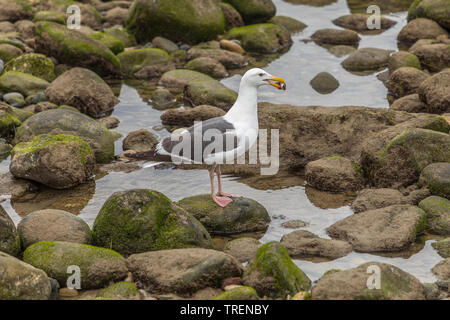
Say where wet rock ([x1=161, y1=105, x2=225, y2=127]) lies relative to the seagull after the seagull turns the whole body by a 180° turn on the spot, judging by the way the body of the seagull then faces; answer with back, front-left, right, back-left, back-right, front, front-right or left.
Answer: right

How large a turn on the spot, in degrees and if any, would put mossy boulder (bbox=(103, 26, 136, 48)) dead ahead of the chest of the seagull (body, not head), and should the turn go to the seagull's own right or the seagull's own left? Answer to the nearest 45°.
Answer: approximately 90° to the seagull's own left

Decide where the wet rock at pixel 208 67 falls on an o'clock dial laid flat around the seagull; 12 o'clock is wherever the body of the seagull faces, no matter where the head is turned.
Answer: The wet rock is roughly at 9 o'clock from the seagull.

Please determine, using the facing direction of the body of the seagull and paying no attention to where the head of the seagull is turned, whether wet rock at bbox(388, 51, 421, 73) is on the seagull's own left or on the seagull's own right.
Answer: on the seagull's own left

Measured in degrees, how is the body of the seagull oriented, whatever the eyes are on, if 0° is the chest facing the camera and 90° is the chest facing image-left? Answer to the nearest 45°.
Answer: approximately 270°

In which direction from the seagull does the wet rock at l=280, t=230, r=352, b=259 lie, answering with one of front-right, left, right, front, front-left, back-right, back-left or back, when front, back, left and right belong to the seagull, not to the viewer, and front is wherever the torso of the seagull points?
front-right

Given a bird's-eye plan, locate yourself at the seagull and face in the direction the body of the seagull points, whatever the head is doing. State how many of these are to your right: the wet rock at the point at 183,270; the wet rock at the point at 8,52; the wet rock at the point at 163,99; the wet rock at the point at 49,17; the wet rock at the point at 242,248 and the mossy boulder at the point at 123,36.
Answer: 2

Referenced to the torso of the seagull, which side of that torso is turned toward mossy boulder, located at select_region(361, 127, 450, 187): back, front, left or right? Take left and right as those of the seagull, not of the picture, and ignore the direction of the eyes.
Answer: front

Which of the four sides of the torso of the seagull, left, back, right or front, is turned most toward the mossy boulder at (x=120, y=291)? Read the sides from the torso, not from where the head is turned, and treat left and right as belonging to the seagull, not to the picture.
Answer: right

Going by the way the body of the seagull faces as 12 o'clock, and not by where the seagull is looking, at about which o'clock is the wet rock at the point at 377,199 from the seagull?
The wet rock is roughly at 12 o'clock from the seagull.

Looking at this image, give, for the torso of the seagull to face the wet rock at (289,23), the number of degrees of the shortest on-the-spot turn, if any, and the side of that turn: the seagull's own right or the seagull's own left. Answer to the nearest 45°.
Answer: approximately 90° to the seagull's own left

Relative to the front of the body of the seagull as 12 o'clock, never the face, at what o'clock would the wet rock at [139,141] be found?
The wet rock is roughly at 8 o'clock from the seagull.

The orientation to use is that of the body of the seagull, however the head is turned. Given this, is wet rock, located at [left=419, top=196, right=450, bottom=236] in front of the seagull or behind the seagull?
in front
